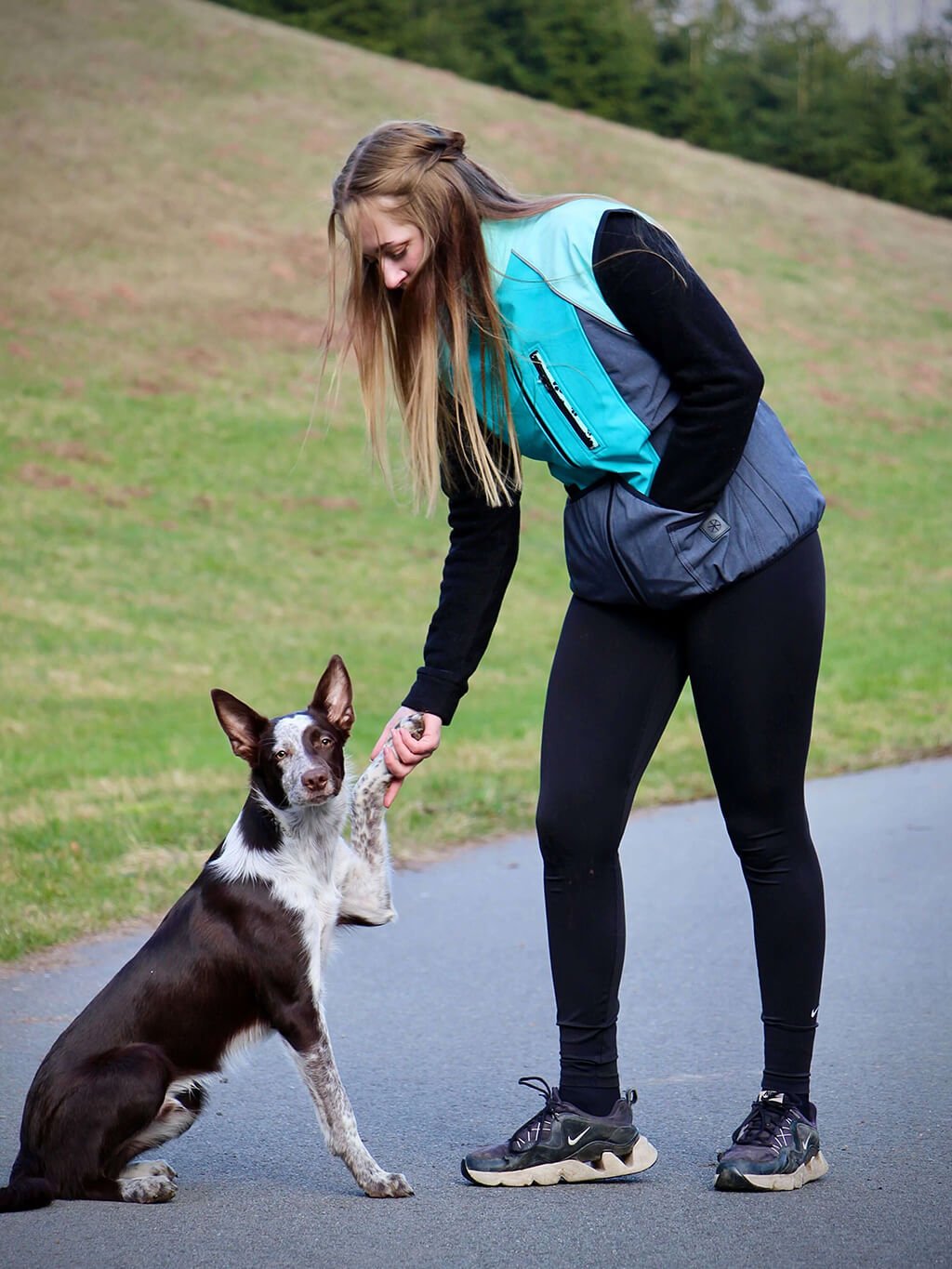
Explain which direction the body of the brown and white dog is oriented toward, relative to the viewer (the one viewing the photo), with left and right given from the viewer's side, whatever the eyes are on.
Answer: facing to the right of the viewer

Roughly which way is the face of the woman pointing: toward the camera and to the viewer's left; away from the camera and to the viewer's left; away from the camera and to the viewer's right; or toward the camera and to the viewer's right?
toward the camera and to the viewer's left

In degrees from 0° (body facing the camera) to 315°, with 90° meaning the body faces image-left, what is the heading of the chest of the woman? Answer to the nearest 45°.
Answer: approximately 45°

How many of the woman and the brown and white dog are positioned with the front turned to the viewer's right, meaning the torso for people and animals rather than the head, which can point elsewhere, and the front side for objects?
1
